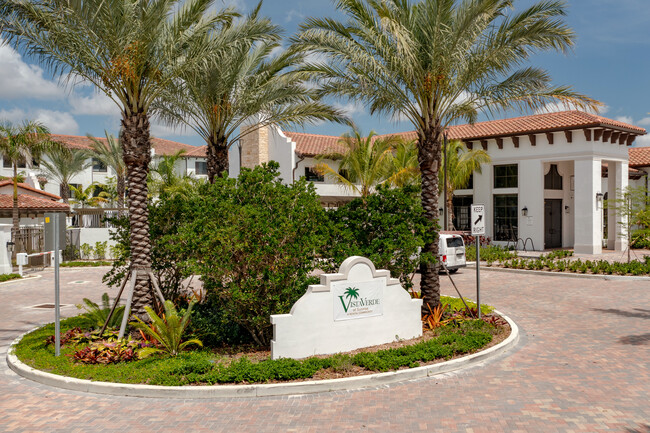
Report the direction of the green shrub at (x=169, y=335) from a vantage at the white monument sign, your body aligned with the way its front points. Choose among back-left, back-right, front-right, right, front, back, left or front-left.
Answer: back-right

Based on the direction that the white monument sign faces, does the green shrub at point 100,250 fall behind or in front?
behind

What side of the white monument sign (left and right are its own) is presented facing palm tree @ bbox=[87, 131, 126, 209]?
back

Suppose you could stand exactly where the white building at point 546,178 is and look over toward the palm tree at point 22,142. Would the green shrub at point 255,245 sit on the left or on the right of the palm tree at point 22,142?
left

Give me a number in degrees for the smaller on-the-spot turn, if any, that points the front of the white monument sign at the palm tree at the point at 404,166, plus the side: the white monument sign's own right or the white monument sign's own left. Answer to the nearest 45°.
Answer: approximately 135° to the white monument sign's own left

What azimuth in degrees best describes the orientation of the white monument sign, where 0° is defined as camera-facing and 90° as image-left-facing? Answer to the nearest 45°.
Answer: approximately 315°

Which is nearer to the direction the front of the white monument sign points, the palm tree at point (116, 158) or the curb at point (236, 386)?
the curb

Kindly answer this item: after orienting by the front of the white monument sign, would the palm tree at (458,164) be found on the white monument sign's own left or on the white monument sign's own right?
on the white monument sign's own left

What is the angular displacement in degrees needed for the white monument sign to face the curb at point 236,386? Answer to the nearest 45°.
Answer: approximately 90° to its right

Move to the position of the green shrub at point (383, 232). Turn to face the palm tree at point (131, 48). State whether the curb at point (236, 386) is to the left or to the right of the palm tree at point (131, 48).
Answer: left

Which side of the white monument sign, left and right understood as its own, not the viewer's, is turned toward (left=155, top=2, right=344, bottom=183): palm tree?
back
